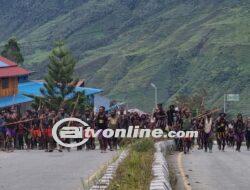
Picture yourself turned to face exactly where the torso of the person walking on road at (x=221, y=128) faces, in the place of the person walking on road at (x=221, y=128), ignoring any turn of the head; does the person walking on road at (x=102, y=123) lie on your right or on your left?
on your right

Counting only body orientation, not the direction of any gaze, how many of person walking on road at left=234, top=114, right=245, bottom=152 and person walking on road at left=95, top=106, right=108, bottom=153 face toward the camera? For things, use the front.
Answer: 2

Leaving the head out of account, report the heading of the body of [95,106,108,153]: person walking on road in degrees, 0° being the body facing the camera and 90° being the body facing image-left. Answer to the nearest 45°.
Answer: approximately 0°

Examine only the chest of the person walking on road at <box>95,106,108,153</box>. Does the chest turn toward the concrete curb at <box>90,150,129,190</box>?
yes

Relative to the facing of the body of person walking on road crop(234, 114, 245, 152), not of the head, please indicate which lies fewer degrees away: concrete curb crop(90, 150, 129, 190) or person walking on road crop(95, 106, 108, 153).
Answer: the concrete curb

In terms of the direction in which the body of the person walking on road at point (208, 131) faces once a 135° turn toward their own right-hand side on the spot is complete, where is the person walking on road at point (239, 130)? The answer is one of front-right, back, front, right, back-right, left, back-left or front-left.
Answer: right

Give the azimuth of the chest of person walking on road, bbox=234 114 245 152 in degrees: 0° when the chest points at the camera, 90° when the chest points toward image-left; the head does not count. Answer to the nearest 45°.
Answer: approximately 0°
